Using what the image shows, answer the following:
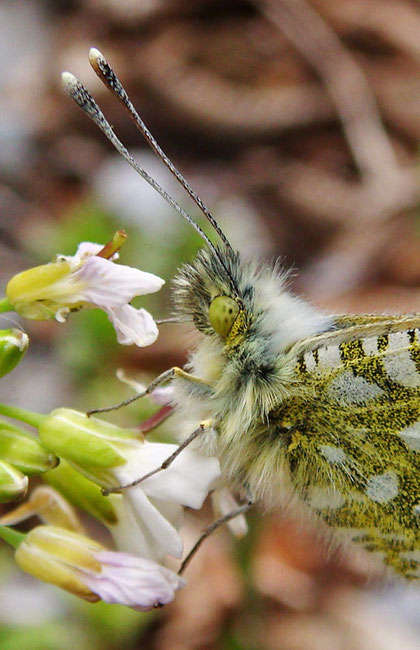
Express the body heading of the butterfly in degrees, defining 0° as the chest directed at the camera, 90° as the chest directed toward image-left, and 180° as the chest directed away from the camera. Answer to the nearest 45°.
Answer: approximately 90°

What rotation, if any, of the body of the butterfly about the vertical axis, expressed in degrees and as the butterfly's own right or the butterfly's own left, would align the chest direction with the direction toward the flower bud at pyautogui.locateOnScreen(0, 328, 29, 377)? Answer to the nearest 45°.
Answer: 0° — it already faces it
